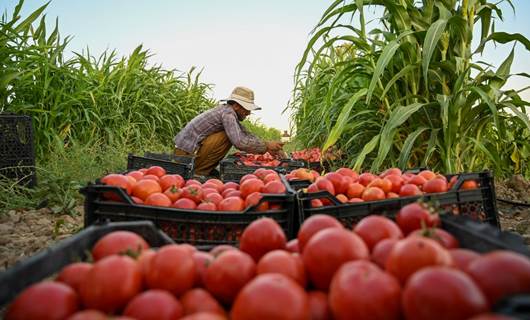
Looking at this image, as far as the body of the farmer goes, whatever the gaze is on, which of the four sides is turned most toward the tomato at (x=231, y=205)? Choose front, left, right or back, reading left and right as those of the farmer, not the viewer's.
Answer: right

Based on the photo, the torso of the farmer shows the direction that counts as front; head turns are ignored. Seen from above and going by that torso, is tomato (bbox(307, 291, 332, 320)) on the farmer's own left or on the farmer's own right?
on the farmer's own right

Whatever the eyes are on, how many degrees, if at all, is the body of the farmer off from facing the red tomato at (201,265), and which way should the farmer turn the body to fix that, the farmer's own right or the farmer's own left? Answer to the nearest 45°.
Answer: approximately 90° to the farmer's own right

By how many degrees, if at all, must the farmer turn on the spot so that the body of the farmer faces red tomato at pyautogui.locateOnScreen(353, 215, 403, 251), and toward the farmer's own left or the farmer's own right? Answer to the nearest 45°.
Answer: approximately 90° to the farmer's own right

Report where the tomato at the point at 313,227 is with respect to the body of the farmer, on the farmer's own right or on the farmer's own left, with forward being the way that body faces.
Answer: on the farmer's own right

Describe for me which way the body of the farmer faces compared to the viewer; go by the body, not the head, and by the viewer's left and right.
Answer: facing to the right of the viewer

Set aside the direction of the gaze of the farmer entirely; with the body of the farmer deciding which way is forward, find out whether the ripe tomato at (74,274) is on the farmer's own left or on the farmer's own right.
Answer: on the farmer's own right

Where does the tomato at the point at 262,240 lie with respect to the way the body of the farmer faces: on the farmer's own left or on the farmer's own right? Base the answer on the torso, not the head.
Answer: on the farmer's own right

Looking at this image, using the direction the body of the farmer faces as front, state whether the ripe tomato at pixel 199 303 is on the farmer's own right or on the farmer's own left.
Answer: on the farmer's own right

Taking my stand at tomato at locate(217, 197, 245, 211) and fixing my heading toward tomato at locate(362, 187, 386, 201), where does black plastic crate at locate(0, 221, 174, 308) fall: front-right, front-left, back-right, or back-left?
back-right

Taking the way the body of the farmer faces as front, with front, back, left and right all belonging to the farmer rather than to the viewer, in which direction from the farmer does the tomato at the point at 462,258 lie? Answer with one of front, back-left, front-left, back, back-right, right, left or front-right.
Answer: right

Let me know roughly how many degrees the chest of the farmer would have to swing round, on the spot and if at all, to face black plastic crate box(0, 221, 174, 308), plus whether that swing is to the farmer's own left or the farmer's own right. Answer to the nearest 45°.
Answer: approximately 90° to the farmer's own right

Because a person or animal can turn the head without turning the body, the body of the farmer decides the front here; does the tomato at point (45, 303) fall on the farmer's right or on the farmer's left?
on the farmer's right

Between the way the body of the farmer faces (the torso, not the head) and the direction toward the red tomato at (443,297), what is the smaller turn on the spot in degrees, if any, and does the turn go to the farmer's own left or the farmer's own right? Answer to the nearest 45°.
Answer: approximately 90° to the farmer's own right
